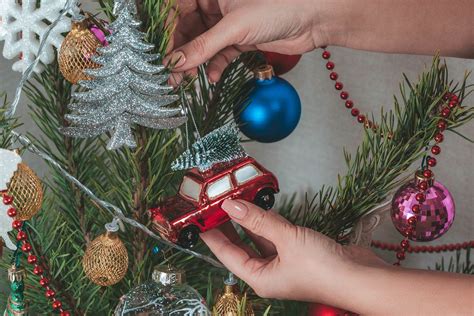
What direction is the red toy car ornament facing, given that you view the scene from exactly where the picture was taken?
facing the viewer and to the left of the viewer
